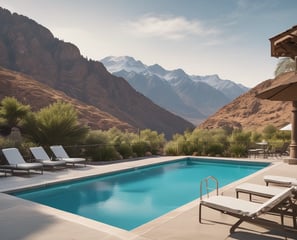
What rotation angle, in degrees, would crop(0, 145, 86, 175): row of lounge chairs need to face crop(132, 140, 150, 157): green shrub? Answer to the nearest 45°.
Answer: approximately 90° to its left

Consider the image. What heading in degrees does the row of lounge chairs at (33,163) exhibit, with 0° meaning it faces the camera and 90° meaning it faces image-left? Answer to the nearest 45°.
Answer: approximately 315°

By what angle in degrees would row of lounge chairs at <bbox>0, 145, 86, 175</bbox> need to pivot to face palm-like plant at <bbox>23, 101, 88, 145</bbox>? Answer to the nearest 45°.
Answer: approximately 135° to its left

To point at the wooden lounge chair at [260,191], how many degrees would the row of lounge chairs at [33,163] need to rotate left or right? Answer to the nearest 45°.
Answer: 0° — it already faces it

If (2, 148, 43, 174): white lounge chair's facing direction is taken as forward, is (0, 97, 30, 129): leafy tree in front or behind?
behind

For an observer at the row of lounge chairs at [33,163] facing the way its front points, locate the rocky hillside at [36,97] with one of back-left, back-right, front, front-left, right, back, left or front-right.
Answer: back-left

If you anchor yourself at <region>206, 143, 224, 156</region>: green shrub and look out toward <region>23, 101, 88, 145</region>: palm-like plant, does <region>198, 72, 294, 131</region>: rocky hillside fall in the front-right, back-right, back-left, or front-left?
back-right
